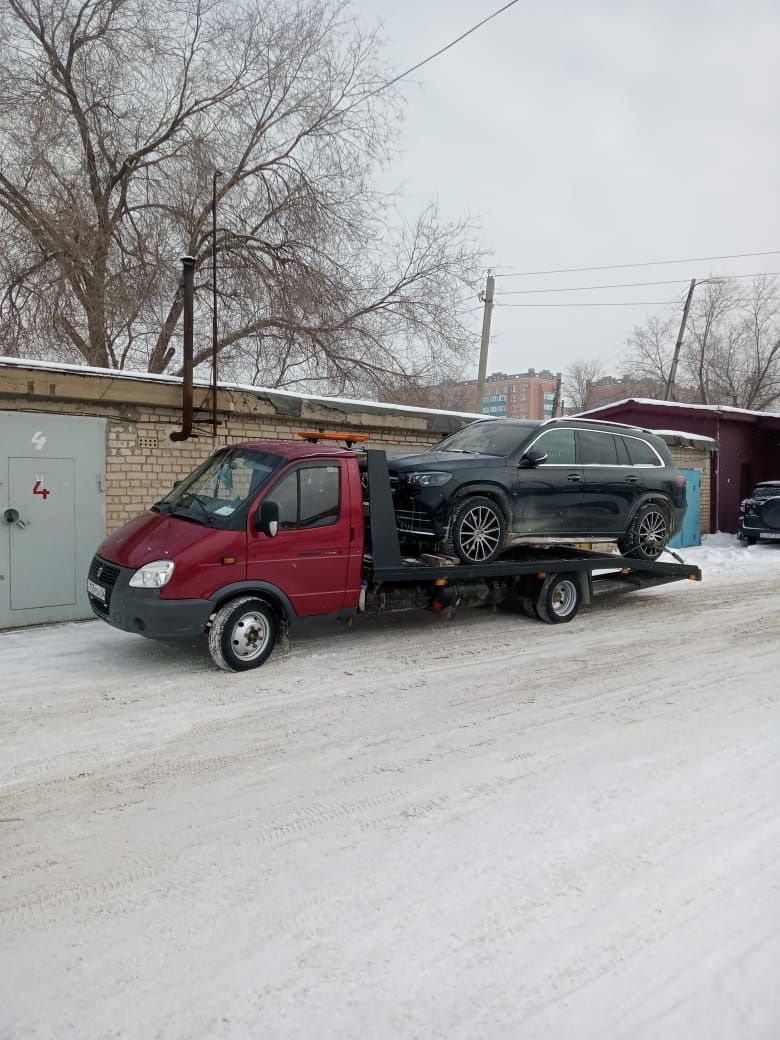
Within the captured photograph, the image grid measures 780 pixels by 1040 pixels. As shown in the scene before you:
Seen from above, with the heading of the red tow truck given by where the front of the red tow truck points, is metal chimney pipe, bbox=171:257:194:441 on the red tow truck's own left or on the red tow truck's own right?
on the red tow truck's own right

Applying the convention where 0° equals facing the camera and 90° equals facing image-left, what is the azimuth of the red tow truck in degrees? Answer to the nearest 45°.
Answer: approximately 45°

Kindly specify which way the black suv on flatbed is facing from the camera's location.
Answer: facing the viewer and to the left of the viewer

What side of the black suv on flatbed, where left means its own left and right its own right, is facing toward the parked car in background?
back

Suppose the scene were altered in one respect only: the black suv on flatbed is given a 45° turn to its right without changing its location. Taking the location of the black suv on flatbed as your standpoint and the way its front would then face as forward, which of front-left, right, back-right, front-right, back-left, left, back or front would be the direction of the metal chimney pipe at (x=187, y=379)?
front

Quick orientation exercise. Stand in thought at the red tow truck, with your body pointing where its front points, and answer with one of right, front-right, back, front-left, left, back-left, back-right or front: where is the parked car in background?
back

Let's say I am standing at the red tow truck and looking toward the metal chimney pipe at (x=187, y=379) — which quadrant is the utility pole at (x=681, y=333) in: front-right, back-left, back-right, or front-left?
front-right
